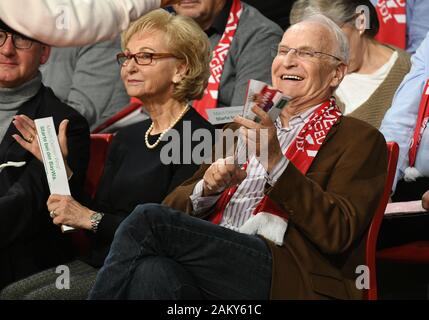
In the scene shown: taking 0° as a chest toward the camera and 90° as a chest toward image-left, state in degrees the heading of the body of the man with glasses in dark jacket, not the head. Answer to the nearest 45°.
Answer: approximately 45°

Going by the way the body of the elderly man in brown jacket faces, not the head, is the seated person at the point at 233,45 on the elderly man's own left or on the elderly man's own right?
on the elderly man's own right

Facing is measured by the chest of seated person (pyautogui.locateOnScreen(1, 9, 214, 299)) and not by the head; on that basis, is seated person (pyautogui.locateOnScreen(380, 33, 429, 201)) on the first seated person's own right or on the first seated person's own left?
on the first seated person's own left

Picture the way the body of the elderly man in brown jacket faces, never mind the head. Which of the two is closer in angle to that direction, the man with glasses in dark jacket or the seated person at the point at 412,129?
the man with glasses in dark jacket

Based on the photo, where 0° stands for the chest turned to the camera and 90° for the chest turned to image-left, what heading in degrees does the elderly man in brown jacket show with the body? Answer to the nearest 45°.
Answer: approximately 45°

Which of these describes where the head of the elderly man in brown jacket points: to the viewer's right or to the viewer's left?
to the viewer's left
